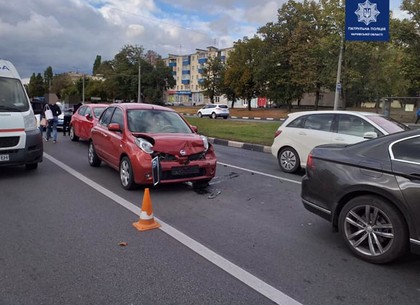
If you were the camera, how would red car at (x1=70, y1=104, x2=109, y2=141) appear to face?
facing the viewer and to the right of the viewer

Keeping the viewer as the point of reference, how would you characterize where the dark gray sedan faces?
facing to the right of the viewer

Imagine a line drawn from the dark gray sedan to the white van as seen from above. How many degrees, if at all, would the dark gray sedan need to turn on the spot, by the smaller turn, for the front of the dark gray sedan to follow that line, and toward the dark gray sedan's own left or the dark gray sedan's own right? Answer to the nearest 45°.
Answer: approximately 180°

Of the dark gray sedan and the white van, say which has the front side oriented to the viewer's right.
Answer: the dark gray sedan

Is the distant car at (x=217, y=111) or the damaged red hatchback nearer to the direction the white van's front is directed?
the damaged red hatchback

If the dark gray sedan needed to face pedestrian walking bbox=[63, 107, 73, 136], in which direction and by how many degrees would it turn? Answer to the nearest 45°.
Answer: approximately 135° to its left

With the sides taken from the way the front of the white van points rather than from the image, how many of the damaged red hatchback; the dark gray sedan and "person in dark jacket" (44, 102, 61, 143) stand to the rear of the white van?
1

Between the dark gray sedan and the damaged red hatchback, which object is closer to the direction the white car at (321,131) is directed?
the dark gray sedan

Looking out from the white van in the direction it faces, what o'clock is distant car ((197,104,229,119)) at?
The distant car is roughly at 7 o'clock from the white van.

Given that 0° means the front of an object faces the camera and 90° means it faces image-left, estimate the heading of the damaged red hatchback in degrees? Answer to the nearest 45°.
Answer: approximately 315°

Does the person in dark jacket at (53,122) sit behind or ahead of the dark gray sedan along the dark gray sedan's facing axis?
behind

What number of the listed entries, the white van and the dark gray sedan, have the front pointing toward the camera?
1

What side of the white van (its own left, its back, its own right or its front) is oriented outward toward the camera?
front
